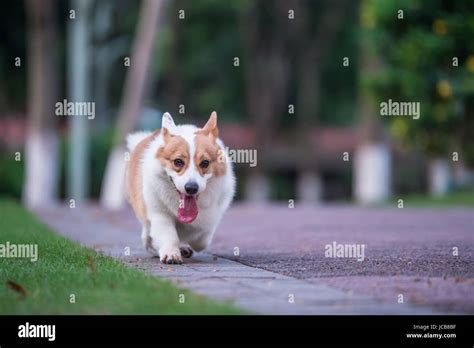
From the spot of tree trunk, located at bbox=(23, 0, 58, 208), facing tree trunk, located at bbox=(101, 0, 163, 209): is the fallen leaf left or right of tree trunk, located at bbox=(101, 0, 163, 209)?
right

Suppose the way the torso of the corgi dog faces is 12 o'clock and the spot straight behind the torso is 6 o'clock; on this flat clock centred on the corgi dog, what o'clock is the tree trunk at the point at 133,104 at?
The tree trunk is roughly at 6 o'clock from the corgi dog.

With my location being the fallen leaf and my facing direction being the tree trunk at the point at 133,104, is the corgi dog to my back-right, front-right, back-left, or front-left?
front-right

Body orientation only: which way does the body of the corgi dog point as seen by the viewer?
toward the camera

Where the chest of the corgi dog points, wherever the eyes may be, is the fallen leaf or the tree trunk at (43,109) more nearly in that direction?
the fallen leaf

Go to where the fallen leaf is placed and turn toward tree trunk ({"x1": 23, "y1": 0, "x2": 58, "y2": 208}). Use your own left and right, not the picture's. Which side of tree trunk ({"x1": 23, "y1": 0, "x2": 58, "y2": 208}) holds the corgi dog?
right

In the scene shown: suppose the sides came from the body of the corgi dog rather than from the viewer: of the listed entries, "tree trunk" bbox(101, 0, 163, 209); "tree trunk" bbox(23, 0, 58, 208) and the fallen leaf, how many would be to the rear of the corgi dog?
2

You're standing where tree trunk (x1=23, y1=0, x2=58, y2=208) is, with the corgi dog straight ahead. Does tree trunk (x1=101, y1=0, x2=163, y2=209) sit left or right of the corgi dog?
left

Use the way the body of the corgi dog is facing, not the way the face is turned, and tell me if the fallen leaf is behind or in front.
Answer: in front

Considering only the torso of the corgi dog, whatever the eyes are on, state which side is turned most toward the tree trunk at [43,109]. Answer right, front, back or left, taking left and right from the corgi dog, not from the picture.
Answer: back
